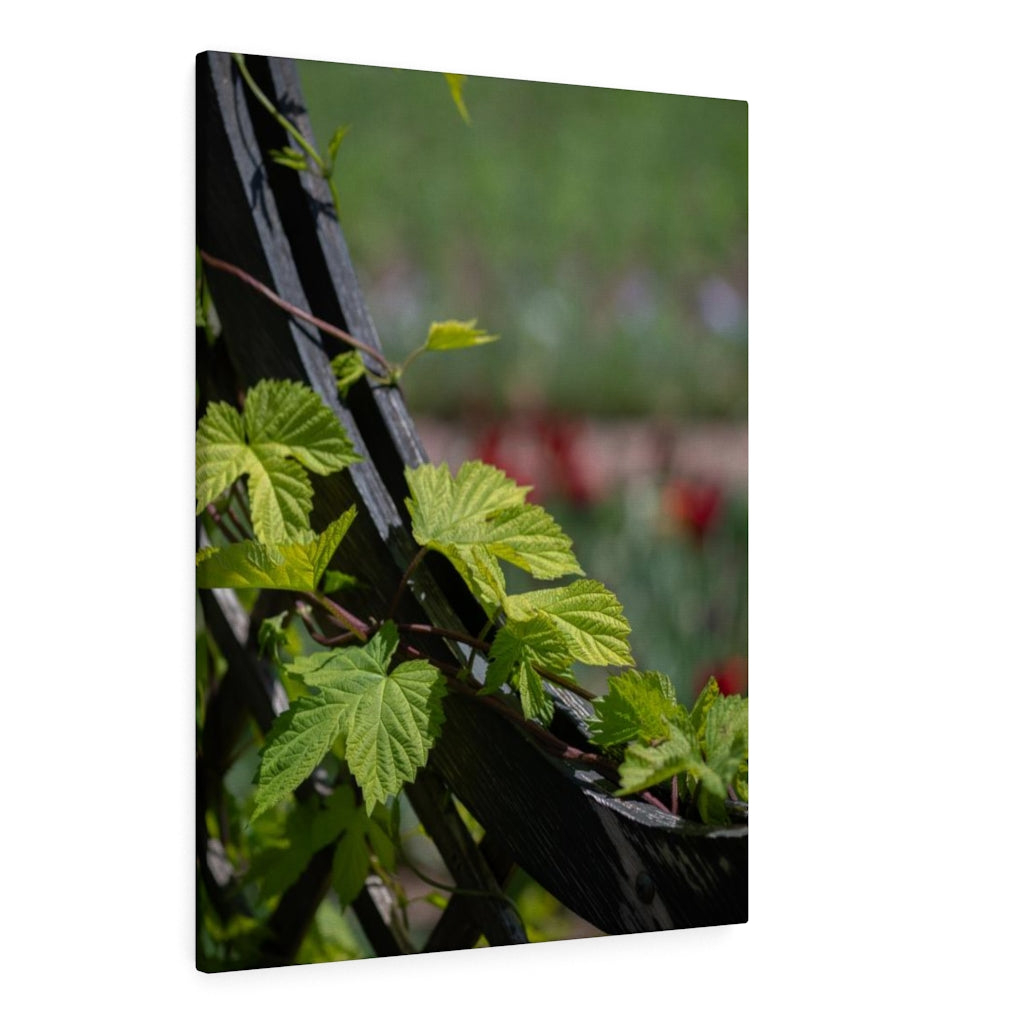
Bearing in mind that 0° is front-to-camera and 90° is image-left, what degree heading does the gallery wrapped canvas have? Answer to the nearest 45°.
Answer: approximately 315°
